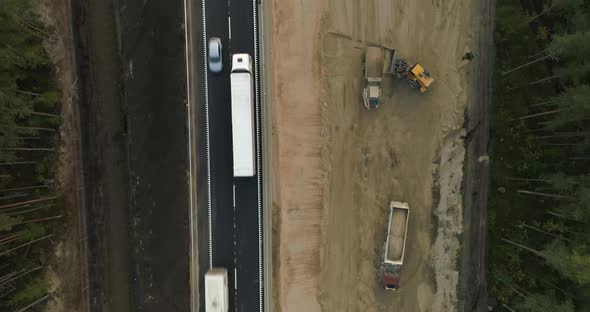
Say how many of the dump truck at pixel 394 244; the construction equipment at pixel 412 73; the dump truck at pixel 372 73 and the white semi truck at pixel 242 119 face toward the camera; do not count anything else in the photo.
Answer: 2

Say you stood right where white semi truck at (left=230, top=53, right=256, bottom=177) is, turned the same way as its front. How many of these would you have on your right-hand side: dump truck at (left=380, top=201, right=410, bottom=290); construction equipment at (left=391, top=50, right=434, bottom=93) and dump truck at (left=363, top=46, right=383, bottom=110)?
3

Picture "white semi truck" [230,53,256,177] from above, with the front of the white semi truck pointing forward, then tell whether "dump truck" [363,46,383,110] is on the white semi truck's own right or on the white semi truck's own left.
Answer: on the white semi truck's own right

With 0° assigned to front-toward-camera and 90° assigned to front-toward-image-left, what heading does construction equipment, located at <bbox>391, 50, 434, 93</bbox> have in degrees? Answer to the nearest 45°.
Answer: approximately 135°

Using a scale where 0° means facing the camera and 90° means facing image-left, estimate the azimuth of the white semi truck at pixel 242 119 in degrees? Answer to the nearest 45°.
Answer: approximately 180°

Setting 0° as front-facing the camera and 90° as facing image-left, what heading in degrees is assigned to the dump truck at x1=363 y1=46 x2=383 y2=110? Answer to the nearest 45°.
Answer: approximately 0°

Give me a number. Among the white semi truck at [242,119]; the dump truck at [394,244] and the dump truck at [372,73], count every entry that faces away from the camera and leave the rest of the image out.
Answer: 1

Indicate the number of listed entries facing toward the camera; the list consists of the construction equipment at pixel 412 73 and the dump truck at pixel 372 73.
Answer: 1

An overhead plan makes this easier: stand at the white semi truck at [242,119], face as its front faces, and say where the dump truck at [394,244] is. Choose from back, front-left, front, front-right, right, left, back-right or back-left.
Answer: right
